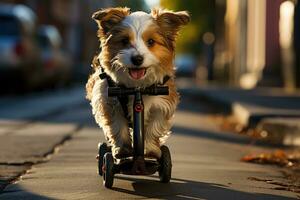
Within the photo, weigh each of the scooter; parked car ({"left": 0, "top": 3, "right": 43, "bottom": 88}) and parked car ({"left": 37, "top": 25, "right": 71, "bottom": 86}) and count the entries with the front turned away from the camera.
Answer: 2

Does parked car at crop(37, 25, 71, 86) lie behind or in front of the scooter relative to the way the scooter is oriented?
behind

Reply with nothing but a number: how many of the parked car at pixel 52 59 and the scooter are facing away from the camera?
1

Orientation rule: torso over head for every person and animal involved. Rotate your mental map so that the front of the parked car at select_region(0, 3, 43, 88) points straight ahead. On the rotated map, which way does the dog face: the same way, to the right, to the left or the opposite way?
the opposite way

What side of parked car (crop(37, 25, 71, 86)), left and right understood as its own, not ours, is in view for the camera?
back

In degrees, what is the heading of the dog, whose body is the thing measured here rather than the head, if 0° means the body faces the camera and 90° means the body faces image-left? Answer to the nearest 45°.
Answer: approximately 0°

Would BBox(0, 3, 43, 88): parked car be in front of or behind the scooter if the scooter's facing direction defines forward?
behind

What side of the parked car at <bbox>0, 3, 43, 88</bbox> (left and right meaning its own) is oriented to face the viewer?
back

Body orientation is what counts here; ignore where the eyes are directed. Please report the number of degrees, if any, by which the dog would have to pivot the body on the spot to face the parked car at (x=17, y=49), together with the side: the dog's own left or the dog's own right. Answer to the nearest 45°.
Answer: approximately 180°

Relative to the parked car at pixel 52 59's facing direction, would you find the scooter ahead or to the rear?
to the rear

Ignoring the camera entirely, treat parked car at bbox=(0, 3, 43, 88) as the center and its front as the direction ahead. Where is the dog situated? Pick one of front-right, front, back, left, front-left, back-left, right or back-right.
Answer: back
